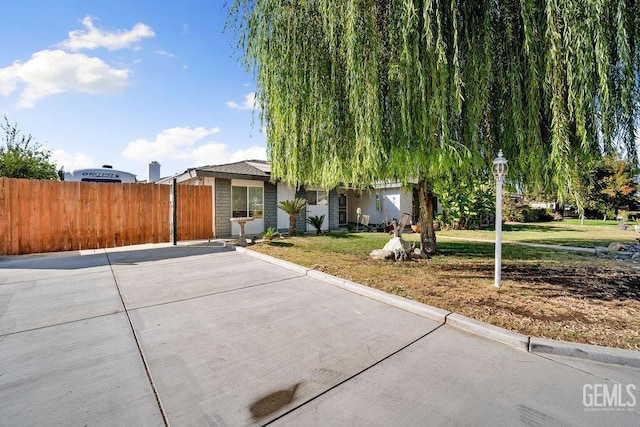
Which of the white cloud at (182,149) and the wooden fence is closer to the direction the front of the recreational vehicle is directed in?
the wooden fence

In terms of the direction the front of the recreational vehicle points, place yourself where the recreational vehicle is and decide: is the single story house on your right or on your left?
on your left

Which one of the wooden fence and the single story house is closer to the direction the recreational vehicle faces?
the wooden fence

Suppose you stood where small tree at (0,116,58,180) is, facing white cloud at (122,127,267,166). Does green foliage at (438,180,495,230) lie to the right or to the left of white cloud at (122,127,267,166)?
right

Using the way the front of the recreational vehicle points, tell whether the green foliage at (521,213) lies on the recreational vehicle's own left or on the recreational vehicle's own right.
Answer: on the recreational vehicle's own left
